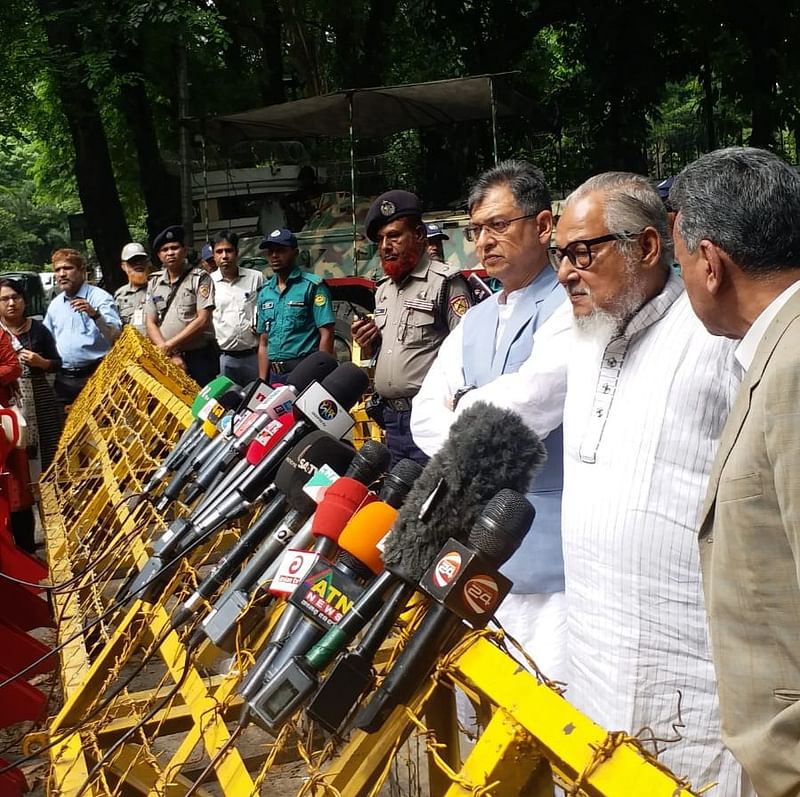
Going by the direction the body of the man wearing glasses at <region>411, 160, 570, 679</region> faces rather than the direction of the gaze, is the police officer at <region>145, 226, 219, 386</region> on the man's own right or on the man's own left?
on the man's own right

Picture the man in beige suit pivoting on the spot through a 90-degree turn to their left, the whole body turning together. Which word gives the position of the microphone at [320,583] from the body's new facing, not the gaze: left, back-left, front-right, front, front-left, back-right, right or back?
right

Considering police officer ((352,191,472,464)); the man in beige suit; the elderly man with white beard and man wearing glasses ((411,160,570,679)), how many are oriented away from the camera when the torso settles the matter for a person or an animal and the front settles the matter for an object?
0

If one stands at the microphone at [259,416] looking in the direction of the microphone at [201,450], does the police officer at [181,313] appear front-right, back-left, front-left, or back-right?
front-right

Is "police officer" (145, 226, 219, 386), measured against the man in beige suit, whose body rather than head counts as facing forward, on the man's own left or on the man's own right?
on the man's own right

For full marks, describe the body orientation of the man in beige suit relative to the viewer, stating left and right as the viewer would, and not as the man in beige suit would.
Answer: facing to the left of the viewer

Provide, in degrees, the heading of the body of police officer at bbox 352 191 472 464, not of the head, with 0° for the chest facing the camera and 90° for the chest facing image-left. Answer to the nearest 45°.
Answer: approximately 45°

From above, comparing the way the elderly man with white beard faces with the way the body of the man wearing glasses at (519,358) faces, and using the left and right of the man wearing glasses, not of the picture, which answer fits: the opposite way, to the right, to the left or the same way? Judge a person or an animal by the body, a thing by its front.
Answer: the same way

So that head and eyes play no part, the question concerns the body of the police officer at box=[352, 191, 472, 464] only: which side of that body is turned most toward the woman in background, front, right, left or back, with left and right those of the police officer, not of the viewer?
right

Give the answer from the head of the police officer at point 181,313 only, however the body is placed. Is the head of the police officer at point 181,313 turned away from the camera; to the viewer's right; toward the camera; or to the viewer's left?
toward the camera

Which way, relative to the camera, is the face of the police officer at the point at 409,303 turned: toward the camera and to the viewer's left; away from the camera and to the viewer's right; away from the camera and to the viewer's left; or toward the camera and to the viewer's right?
toward the camera and to the viewer's left

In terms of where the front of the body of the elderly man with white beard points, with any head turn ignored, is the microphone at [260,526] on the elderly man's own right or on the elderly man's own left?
on the elderly man's own right

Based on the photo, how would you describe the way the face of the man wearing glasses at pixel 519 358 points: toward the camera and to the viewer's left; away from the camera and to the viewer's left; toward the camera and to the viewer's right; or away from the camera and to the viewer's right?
toward the camera and to the viewer's left

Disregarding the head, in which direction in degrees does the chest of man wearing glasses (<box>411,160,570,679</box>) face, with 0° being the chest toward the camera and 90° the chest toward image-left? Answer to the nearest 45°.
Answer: approximately 45°

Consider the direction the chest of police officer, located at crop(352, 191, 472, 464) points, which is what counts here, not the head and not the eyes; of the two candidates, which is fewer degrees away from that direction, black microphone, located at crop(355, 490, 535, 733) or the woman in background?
the black microphone

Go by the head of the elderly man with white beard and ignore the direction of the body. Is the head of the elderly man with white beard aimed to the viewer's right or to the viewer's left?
to the viewer's left
